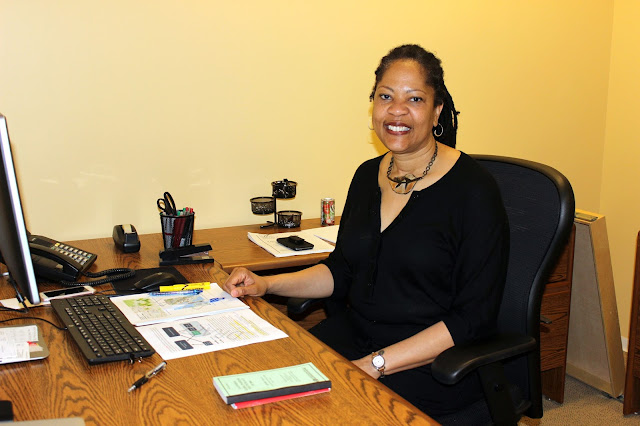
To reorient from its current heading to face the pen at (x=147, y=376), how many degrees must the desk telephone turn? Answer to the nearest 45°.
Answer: approximately 45° to its right

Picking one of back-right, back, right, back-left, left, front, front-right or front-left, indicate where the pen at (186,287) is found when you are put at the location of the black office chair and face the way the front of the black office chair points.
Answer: front-right

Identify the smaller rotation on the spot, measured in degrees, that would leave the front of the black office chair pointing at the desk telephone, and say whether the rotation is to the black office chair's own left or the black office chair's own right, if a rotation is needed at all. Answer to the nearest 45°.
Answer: approximately 45° to the black office chair's own right

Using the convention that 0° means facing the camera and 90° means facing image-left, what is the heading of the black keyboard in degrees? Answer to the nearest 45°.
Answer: approximately 270°

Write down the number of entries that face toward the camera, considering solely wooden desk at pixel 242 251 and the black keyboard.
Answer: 1

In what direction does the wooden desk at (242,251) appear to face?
toward the camera

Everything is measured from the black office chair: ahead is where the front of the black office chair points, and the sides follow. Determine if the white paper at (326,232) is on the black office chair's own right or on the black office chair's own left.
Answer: on the black office chair's own right

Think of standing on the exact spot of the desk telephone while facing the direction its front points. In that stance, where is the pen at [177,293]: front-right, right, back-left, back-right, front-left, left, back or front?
front
